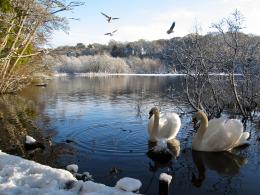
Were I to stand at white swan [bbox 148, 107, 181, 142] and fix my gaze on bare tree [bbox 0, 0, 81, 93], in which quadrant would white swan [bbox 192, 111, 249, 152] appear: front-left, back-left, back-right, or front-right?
back-right

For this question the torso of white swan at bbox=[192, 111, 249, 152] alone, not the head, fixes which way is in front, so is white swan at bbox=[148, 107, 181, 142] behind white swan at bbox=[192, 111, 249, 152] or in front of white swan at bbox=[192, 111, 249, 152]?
in front

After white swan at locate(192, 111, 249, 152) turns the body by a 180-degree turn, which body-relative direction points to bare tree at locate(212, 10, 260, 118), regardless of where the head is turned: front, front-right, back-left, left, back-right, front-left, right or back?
left

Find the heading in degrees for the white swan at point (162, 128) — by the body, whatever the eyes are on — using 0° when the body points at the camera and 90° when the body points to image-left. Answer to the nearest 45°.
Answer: approximately 45°

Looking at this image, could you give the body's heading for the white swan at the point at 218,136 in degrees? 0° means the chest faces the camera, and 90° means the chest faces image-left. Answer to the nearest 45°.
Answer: approximately 90°

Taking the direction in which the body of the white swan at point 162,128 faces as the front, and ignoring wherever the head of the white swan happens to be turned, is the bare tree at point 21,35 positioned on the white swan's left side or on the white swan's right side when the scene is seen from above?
on the white swan's right side

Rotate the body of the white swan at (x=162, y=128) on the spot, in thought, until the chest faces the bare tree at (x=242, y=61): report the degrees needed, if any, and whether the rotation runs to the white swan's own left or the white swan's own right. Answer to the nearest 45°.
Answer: approximately 180°

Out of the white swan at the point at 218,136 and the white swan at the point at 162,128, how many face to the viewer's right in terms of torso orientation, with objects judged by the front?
0

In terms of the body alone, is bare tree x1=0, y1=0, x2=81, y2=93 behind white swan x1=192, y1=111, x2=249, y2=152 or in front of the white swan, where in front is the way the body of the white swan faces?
in front
